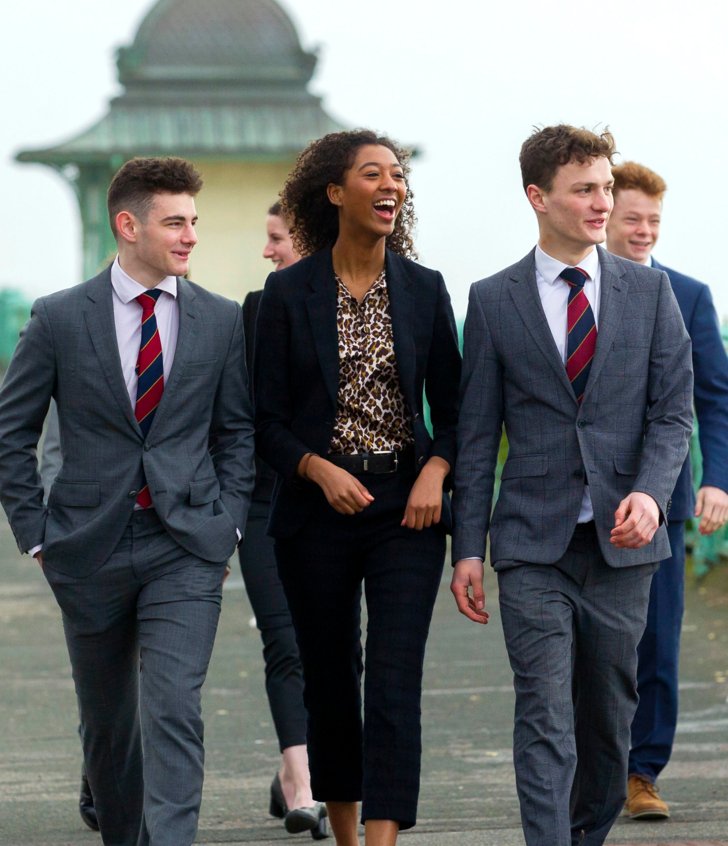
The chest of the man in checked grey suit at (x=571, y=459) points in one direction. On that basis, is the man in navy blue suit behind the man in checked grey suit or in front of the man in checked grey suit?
behind

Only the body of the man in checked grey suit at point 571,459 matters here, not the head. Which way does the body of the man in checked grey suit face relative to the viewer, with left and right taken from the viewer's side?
facing the viewer

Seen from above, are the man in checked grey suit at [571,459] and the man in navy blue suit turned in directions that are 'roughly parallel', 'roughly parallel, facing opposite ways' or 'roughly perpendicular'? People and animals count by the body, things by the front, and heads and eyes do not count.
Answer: roughly parallel

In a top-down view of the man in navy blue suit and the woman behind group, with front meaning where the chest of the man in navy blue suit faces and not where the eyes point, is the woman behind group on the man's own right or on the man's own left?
on the man's own right

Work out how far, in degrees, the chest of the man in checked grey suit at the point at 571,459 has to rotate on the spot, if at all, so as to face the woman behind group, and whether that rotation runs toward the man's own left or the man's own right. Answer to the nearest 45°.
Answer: approximately 135° to the man's own right

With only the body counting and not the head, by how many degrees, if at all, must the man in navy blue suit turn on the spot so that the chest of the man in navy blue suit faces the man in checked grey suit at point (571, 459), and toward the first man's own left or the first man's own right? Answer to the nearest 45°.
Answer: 0° — they already face them

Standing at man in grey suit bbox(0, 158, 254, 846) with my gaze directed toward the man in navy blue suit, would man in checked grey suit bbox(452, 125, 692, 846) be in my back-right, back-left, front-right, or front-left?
front-right

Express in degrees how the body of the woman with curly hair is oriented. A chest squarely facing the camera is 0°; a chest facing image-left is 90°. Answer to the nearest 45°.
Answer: approximately 0°

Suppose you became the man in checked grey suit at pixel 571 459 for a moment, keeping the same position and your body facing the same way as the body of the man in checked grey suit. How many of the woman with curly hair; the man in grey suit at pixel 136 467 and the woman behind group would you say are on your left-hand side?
0

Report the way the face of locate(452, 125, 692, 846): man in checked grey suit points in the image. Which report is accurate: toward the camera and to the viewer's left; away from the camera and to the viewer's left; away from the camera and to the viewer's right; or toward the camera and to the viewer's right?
toward the camera and to the viewer's right

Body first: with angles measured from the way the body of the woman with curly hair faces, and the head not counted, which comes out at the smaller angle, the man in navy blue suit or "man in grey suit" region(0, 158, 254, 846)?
the man in grey suit

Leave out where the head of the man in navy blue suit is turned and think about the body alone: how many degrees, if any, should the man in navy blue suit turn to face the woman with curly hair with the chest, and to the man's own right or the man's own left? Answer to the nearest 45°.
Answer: approximately 45° to the man's own right

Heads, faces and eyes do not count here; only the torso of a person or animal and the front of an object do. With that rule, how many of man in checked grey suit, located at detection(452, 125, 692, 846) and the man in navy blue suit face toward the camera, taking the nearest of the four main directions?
2

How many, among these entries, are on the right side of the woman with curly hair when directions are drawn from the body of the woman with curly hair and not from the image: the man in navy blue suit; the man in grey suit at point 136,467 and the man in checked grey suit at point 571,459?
1

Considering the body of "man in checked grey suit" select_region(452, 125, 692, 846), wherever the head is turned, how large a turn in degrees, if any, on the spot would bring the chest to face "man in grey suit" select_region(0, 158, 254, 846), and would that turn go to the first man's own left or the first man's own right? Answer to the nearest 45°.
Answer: approximately 90° to the first man's own right

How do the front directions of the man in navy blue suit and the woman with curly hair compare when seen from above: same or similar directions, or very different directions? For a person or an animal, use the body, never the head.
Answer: same or similar directions
